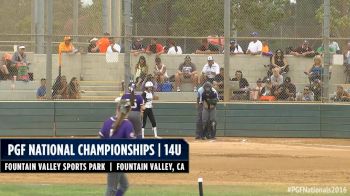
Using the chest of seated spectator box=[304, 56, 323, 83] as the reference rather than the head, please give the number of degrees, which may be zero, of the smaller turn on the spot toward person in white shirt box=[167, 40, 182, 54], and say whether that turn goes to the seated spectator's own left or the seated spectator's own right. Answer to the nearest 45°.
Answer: approximately 45° to the seated spectator's own right

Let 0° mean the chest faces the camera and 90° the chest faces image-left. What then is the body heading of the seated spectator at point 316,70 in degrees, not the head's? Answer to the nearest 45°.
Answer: approximately 45°

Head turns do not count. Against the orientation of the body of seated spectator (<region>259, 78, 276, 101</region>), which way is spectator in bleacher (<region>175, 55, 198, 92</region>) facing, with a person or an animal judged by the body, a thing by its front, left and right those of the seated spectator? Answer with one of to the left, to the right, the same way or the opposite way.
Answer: the same way

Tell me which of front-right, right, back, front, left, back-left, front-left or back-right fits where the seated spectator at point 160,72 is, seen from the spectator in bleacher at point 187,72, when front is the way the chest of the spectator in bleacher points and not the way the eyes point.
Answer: right

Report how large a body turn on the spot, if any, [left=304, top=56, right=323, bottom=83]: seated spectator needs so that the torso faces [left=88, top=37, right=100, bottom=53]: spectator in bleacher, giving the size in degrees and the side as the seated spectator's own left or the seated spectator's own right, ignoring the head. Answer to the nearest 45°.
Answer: approximately 45° to the seated spectator's own right

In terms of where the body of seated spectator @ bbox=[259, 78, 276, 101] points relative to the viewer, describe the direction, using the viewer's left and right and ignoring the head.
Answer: facing the viewer

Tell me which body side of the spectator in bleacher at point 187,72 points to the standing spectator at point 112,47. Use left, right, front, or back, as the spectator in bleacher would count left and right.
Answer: right

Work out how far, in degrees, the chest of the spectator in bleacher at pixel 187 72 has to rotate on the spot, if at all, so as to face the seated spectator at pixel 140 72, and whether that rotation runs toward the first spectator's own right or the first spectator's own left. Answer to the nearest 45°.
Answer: approximately 90° to the first spectator's own right

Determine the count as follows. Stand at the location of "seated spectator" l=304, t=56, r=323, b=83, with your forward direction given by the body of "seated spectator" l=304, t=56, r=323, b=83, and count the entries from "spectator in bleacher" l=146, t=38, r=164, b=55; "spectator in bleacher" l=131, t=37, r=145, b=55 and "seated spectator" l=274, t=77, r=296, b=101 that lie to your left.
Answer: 0

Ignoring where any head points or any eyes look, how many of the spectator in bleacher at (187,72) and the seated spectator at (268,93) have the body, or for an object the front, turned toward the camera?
2

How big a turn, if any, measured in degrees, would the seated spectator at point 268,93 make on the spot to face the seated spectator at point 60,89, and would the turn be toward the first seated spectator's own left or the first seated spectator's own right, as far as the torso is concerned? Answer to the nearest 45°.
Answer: approximately 90° to the first seated spectator's own right

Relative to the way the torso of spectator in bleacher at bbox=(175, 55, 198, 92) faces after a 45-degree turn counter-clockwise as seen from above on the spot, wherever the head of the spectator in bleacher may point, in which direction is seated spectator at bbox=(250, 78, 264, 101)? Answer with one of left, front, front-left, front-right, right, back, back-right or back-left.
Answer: front-left

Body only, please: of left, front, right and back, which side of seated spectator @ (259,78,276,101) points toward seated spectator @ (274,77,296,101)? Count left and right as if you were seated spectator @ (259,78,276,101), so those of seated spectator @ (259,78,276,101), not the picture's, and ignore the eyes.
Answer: left

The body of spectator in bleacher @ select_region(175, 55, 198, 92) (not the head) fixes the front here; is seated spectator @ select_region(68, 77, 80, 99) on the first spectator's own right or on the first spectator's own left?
on the first spectator's own right

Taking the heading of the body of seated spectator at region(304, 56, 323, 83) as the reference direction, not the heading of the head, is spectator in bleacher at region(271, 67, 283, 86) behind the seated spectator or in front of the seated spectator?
in front

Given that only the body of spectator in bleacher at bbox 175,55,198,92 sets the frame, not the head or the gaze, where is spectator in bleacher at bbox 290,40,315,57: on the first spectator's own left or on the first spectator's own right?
on the first spectator's own left
